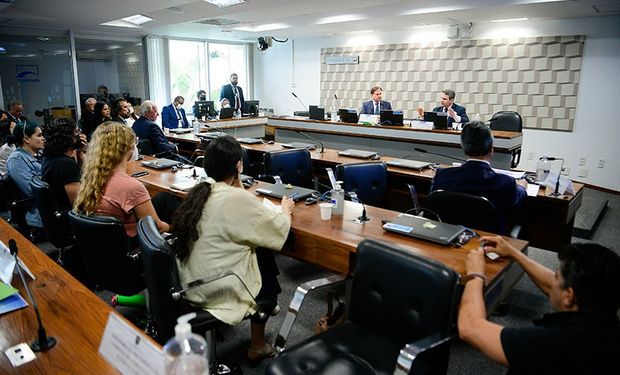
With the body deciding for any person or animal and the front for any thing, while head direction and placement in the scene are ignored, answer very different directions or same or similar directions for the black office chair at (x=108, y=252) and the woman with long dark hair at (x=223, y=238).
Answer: same or similar directions

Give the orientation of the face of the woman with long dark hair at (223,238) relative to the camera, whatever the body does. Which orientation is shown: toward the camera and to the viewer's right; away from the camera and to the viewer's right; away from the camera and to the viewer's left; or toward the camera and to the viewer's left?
away from the camera and to the viewer's right

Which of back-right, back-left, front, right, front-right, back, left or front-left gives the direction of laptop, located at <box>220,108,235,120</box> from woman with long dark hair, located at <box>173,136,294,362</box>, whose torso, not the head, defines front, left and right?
front-left

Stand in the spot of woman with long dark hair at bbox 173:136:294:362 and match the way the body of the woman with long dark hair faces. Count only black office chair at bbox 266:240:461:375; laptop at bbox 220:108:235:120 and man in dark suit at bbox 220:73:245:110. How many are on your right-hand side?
1

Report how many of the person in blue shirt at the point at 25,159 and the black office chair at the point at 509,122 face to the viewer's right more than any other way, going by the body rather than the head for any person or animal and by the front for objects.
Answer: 1

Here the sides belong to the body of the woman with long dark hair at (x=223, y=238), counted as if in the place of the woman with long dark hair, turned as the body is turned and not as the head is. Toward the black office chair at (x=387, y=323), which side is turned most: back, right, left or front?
right

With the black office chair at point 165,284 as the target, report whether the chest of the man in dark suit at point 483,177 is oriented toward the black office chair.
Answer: no

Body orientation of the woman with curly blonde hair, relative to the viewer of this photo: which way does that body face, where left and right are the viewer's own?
facing away from the viewer and to the right of the viewer

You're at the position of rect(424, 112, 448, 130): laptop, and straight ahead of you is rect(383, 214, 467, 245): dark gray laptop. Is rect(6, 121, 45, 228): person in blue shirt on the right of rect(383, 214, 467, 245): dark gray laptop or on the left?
right

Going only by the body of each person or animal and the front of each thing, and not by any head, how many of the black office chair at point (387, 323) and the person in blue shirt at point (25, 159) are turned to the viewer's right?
1

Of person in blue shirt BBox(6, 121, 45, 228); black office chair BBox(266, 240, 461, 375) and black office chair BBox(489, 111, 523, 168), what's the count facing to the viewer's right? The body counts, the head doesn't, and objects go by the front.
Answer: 1

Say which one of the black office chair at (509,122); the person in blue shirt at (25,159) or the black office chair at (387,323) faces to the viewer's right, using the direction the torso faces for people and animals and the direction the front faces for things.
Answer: the person in blue shirt

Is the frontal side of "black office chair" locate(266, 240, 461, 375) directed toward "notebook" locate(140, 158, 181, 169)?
no

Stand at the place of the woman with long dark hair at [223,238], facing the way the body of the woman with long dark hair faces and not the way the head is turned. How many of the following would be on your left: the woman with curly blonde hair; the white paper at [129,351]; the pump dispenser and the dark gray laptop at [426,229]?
1

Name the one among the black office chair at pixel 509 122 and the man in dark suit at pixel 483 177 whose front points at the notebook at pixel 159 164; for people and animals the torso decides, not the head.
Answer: the black office chair
